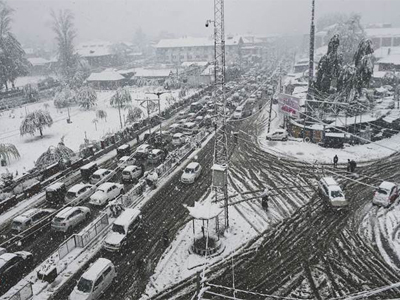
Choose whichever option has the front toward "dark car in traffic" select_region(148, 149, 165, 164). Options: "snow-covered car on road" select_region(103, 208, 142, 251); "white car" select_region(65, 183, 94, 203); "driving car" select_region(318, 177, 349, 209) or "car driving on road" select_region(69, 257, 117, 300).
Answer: the white car

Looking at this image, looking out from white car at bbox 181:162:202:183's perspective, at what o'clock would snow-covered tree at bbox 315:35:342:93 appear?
The snow-covered tree is roughly at 6 o'clock from the white car.

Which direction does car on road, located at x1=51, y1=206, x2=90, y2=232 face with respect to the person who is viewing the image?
facing away from the viewer and to the right of the viewer

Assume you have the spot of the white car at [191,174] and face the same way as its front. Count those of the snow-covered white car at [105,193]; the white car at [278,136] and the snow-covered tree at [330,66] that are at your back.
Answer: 2

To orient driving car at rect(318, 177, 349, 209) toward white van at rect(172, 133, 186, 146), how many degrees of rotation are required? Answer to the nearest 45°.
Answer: approximately 180°

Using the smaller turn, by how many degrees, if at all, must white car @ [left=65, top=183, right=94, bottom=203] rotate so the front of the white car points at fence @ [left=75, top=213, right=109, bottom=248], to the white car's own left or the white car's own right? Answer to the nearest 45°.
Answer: approximately 135° to the white car's own right
